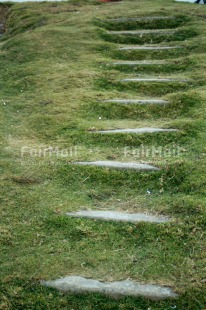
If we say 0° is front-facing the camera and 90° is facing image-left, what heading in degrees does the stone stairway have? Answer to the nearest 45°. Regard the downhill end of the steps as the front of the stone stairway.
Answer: approximately 0°
